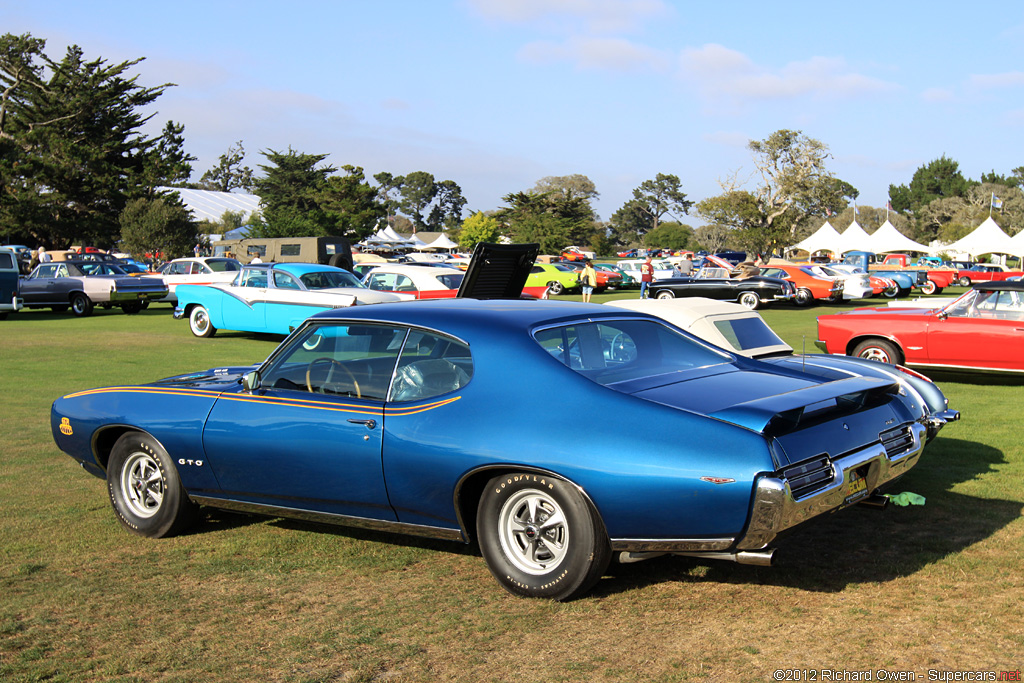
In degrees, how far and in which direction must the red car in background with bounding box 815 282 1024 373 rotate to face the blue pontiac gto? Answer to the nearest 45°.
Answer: approximately 90° to its left

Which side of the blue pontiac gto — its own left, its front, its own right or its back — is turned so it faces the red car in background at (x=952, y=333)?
right

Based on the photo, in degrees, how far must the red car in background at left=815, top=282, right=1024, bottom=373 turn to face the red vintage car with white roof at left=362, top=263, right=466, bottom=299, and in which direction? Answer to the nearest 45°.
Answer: approximately 45° to its right

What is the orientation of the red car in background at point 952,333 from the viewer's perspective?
to the viewer's left

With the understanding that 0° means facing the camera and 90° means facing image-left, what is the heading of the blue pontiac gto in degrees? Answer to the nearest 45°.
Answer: approximately 135°
